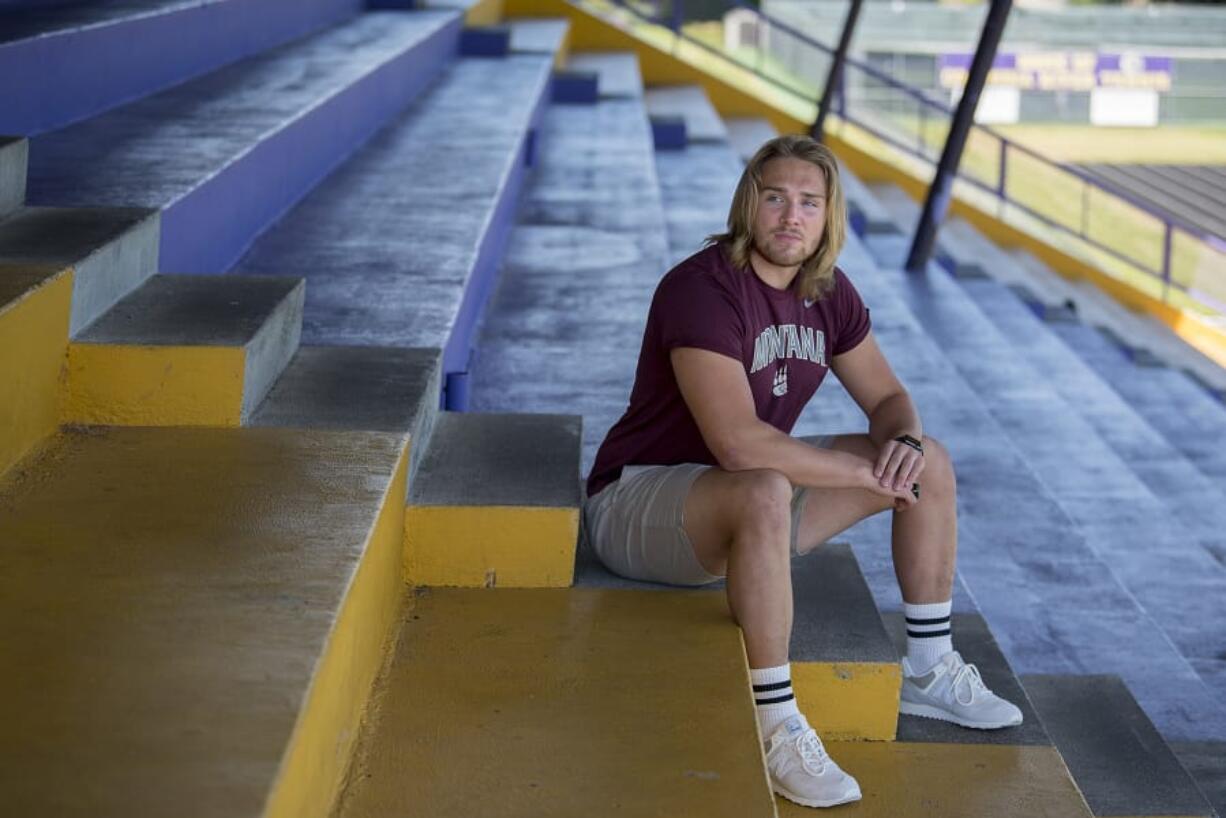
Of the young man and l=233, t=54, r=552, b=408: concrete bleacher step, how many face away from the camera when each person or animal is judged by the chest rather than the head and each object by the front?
0

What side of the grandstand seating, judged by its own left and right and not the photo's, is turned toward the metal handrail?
left

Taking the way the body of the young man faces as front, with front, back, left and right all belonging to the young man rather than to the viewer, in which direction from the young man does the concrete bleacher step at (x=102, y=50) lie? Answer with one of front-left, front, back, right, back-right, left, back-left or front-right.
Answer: back

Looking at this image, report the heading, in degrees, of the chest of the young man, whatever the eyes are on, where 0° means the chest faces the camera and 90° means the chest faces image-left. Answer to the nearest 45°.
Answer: approximately 315°

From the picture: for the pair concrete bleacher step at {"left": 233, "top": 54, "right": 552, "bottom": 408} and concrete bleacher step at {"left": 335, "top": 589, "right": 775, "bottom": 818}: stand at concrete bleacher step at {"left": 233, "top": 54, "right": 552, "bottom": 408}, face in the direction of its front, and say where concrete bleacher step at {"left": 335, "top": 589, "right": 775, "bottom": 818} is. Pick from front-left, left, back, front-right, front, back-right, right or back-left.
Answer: right

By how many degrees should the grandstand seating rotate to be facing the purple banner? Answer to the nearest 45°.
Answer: approximately 90° to its left

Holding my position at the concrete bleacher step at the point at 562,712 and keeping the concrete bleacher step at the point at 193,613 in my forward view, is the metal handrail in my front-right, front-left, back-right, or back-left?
back-right

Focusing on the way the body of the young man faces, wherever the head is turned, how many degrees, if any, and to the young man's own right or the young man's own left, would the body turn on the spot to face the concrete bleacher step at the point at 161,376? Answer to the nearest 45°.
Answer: approximately 135° to the young man's own right

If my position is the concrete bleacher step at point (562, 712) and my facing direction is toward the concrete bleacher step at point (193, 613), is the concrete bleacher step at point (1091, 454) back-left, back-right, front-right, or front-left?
back-right

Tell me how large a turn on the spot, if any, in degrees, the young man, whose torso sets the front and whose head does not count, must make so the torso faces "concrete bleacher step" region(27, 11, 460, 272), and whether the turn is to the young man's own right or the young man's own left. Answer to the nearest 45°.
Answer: approximately 180°

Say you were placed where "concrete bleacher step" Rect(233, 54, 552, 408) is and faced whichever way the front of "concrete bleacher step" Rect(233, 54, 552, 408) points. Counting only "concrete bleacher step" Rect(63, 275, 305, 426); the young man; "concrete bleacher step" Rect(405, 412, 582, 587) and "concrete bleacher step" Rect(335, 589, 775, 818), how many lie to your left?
0

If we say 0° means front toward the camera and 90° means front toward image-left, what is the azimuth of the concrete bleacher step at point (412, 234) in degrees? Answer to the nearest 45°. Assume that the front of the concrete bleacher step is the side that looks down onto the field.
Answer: approximately 270°

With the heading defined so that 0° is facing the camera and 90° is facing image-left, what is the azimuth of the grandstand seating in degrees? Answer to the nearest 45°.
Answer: approximately 270°

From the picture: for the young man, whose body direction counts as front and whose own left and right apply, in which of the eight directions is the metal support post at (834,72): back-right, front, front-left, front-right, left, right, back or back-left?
back-left
